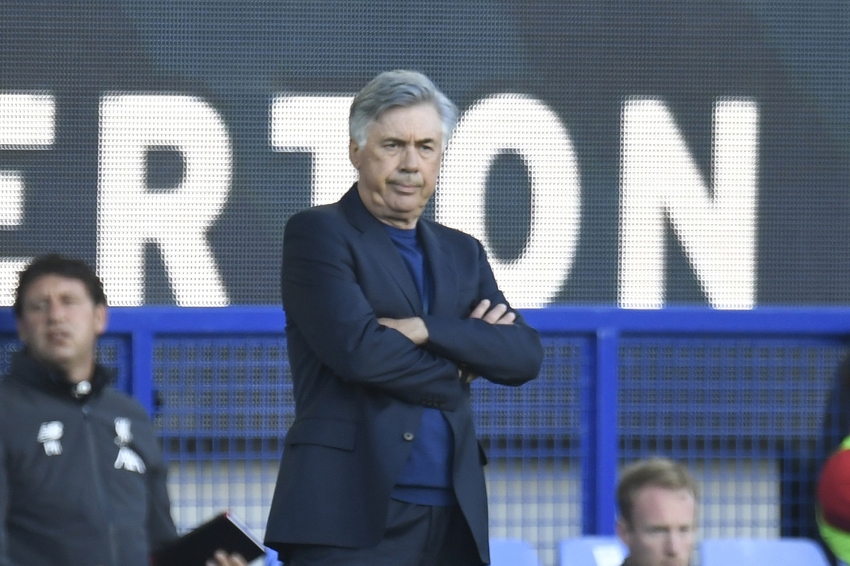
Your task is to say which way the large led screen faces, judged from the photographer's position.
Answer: facing the viewer

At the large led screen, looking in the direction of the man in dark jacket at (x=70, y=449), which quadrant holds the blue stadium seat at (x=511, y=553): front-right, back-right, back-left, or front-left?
front-left

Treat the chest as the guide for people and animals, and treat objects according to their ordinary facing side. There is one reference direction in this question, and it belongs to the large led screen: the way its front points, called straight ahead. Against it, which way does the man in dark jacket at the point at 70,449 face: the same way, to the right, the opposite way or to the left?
the same way

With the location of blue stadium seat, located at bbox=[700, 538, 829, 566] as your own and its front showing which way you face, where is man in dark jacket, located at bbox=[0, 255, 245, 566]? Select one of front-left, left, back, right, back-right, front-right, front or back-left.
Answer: front-right

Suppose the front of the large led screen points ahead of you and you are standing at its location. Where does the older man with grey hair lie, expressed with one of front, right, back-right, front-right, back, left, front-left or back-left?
front

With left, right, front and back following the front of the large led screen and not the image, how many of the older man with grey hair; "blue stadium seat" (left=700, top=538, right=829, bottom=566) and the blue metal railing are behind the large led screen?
0

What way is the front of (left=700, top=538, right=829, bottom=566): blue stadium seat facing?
toward the camera

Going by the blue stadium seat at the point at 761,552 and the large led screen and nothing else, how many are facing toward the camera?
2

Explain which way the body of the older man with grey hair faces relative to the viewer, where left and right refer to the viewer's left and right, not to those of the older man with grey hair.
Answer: facing the viewer and to the right of the viewer

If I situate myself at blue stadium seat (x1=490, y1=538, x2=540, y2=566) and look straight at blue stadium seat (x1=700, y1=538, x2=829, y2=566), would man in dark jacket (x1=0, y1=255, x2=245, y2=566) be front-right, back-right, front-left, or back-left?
back-right

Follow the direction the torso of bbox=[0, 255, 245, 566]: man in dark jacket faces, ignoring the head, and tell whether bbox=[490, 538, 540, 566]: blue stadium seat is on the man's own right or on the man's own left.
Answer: on the man's own left

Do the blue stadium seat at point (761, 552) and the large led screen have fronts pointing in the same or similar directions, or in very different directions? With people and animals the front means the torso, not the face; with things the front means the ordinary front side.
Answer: same or similar directions

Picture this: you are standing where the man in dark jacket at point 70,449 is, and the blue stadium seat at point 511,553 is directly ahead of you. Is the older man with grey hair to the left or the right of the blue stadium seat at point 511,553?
right

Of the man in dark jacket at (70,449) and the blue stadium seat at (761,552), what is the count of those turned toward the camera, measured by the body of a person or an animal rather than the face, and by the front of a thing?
2

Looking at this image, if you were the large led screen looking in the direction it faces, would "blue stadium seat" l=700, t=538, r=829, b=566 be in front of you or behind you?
in front
